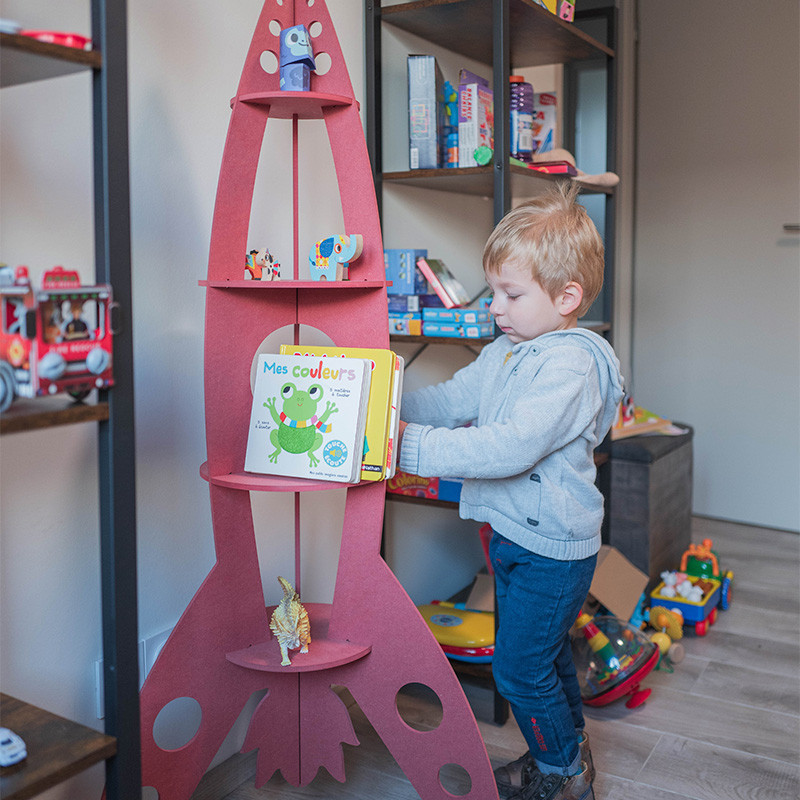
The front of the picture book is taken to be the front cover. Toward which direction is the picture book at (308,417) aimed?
toward the camera

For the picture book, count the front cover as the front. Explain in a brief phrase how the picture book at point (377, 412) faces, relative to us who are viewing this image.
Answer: facing the viewer

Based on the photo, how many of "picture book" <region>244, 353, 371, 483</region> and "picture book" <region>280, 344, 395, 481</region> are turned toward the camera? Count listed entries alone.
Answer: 2

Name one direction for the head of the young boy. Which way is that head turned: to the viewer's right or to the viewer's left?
to the viewer's left

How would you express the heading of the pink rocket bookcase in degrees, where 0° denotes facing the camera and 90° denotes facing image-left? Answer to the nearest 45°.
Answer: approximately 0°
